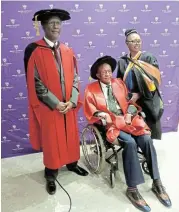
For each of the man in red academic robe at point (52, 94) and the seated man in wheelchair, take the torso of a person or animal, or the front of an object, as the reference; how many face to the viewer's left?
0

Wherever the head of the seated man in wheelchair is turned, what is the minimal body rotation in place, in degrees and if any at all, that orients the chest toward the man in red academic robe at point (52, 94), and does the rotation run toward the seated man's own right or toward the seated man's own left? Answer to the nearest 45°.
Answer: approximately 135° to the seated man's own right

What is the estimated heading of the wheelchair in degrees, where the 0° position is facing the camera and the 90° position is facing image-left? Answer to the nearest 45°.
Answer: approximately 315°

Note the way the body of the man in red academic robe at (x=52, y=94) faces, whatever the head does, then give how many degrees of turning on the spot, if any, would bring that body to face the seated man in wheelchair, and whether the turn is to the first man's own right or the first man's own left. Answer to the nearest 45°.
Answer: approximately 45° to the first man's own left

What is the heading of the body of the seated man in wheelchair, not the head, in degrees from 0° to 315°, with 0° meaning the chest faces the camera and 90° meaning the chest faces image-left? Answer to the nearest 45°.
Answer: approximately 315°

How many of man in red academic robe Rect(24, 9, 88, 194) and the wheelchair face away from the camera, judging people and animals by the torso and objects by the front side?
0
